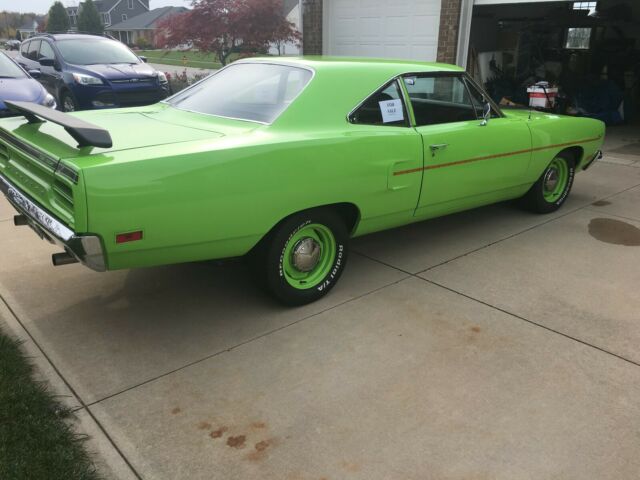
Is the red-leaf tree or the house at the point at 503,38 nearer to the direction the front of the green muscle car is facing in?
the house

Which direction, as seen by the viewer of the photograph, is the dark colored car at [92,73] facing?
facing the viewer and to the right of the viewer

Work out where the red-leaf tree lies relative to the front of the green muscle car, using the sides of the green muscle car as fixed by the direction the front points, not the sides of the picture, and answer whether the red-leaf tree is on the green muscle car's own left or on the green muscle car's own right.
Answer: on the green muscle car's own left

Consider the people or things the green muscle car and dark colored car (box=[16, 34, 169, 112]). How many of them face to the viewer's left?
0

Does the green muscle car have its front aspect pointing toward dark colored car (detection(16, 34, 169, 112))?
no

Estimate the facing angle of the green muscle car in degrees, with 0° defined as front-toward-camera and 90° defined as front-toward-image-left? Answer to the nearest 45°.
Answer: approximately 225°

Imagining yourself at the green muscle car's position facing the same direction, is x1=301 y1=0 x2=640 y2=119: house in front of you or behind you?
in front

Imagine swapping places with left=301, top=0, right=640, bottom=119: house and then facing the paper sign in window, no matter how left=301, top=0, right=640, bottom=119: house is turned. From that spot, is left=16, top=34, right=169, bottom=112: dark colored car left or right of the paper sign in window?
right

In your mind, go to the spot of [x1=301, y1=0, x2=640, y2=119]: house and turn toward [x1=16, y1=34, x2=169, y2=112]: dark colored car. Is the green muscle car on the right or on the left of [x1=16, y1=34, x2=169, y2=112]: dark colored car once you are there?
left

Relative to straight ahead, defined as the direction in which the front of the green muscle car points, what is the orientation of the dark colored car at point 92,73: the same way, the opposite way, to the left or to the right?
to the right

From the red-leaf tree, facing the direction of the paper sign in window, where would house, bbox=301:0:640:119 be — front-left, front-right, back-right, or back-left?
front-left

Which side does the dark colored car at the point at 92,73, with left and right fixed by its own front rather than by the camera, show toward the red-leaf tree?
left

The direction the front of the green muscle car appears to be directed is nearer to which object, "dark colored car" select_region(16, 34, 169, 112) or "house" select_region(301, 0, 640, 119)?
the house

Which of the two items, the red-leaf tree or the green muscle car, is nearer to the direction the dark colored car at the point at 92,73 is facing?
the green muscle car
